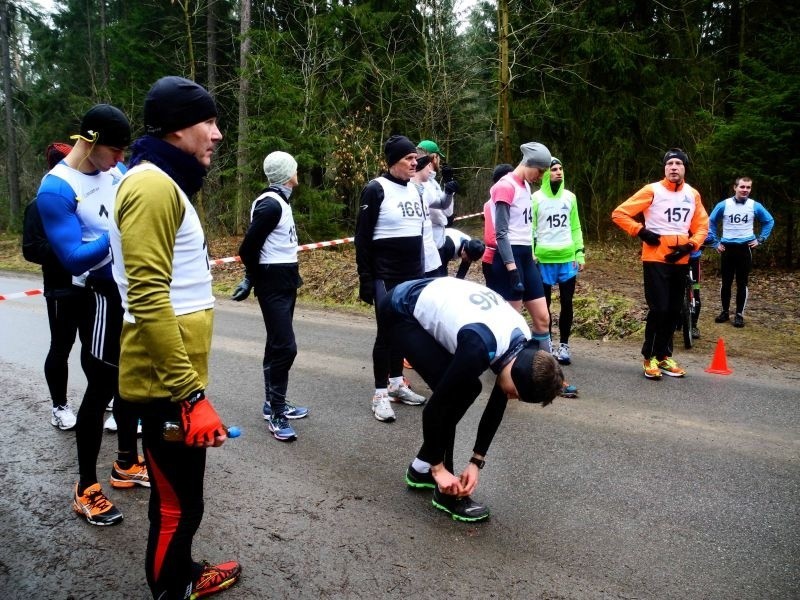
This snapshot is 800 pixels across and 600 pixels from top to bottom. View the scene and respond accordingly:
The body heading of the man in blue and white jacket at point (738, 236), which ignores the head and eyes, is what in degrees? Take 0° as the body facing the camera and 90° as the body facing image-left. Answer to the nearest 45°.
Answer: approximately 0°

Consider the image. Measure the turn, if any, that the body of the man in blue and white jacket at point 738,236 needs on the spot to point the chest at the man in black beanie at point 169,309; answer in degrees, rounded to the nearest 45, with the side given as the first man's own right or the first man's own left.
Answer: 0° — they already face them

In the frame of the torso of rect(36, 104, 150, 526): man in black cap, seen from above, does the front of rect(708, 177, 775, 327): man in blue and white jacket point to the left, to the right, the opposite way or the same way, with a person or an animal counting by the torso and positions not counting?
to the right

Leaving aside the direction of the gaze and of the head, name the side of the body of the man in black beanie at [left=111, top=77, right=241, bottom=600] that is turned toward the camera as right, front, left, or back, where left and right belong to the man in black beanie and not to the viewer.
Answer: right

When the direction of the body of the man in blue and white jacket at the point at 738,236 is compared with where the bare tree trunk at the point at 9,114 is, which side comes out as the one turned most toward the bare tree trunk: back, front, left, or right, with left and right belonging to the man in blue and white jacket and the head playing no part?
right

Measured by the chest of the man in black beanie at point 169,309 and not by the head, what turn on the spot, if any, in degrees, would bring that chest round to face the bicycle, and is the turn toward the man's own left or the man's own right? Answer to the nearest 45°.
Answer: approximately 45° to the man's own left

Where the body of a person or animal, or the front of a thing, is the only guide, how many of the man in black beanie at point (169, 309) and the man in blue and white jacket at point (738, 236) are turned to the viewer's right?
1

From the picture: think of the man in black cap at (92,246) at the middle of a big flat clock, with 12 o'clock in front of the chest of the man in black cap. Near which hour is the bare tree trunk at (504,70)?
The bare tree trunk is roughly at 9 o'clock from the man in black cap.

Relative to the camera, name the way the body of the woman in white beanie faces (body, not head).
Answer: to the viewer's right

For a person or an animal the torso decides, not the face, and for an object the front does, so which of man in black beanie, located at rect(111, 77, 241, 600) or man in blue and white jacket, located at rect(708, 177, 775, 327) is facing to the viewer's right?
the man in black beanie

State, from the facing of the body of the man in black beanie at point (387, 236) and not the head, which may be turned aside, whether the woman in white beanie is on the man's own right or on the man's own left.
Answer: on the man's own right
